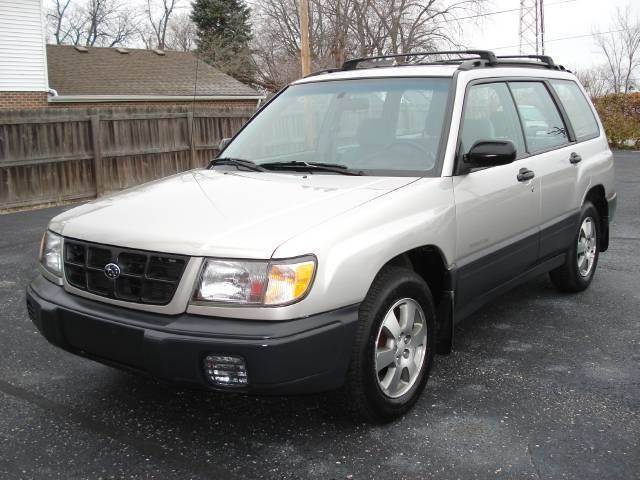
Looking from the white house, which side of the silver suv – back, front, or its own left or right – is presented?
right

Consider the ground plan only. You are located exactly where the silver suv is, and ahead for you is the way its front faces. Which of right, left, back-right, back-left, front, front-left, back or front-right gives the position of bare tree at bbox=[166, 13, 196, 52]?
back-right

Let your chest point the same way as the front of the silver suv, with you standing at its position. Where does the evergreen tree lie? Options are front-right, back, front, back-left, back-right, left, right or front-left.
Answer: back-right

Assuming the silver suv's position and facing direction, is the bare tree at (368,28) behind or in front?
behind

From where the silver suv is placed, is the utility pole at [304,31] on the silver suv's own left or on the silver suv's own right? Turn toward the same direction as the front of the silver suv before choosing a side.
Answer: on the silver suv's own right

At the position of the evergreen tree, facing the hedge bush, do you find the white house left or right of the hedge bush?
right

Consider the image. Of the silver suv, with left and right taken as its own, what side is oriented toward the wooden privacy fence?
right

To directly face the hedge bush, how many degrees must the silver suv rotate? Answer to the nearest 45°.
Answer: approximately 180°

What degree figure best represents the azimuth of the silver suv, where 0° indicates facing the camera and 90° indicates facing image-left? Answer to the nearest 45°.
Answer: approximately 45°
